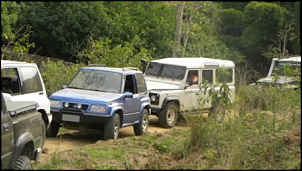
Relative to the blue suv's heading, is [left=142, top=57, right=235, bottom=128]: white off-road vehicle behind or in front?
behind

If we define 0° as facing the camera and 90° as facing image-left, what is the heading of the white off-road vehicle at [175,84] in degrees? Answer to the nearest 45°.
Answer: approximately 45°

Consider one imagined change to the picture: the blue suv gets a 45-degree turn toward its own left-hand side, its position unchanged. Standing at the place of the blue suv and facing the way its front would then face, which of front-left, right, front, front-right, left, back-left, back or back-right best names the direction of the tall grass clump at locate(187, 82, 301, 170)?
front-left

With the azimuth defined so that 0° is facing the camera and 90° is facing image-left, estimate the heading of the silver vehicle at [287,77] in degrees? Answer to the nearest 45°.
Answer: approximately 90°

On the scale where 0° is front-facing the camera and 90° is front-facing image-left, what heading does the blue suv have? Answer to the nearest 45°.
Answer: approximately 45°
